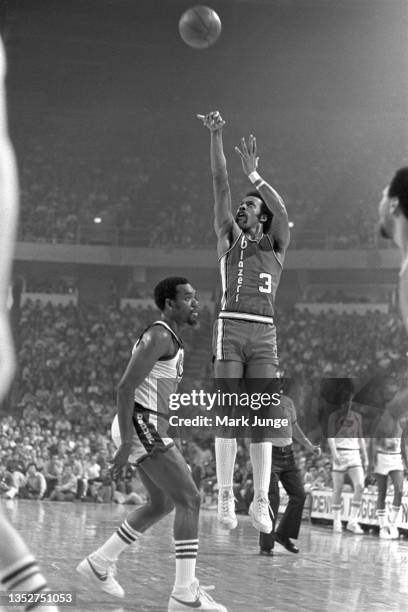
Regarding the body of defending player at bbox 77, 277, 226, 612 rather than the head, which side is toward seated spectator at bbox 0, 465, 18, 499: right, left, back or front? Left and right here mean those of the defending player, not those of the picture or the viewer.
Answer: left

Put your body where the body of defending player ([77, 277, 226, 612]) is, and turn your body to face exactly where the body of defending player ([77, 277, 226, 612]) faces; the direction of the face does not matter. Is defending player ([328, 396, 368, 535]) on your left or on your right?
on your left

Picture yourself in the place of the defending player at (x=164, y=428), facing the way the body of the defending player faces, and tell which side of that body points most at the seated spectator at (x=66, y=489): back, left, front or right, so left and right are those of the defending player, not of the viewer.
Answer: left

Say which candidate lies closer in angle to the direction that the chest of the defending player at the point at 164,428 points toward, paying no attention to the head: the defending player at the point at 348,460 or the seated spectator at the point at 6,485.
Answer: the defending player

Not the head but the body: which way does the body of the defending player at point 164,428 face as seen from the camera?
to the viewer's right
